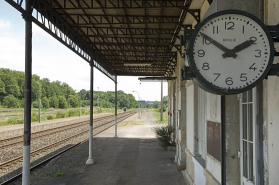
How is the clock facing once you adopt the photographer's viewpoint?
facing the viewer

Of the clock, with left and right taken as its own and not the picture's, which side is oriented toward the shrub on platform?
back

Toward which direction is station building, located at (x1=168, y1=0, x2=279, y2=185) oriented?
to the viewer's left
